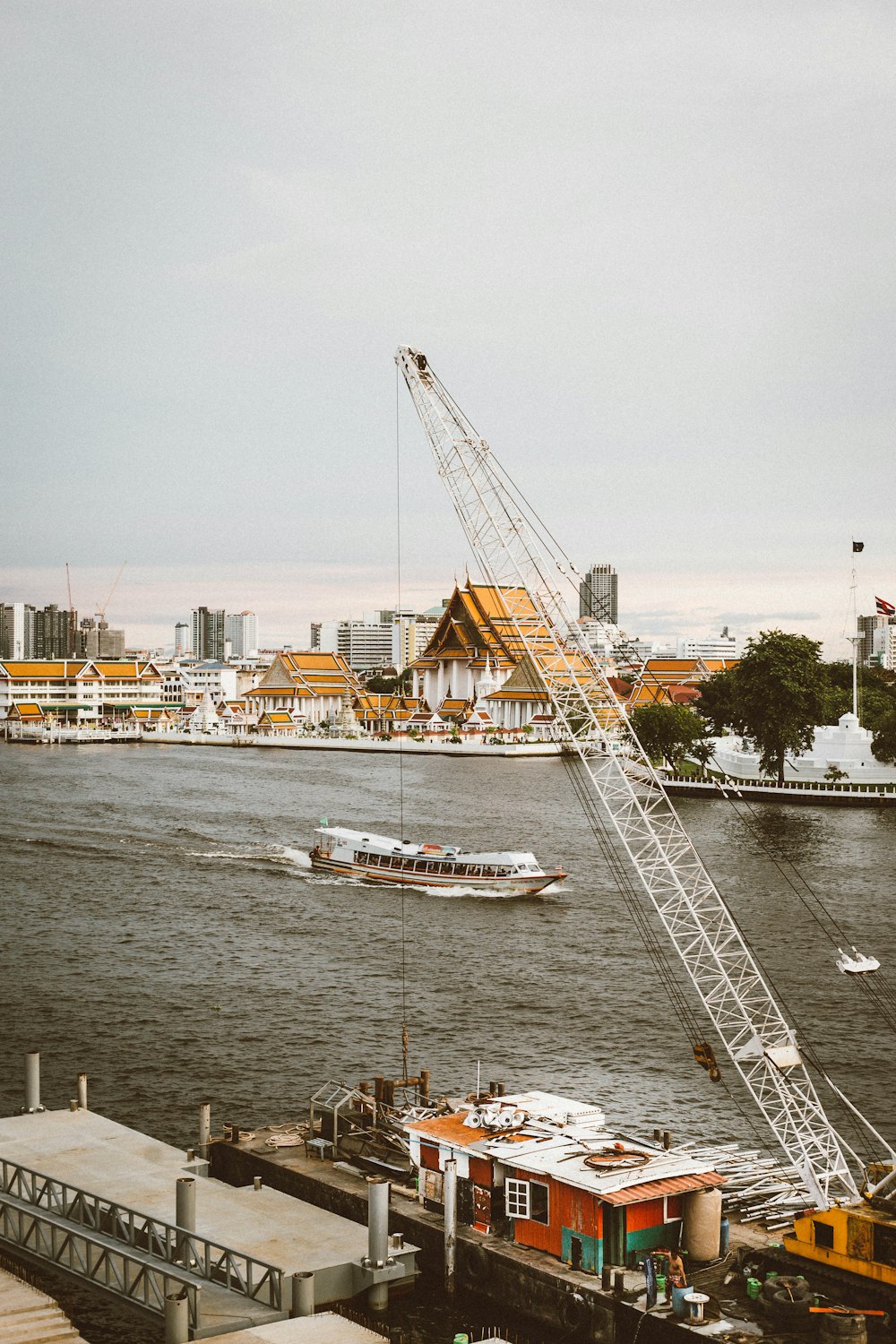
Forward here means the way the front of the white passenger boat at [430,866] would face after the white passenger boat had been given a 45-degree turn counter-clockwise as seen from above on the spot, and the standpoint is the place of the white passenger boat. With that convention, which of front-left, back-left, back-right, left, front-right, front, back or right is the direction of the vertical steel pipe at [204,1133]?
right

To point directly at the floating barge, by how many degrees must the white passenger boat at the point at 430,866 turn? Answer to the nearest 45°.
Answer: approximately 45° to its right

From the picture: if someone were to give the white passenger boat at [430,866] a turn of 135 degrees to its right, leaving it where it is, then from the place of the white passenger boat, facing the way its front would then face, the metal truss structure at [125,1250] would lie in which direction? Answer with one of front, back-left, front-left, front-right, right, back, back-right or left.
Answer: left

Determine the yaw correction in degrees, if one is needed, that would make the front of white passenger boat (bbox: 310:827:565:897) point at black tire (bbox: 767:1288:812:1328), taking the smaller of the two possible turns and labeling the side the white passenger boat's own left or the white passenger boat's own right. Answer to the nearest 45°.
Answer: approximately 45° to the white passenger boat's own right

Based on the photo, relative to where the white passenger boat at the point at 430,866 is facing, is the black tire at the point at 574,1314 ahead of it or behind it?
ahead

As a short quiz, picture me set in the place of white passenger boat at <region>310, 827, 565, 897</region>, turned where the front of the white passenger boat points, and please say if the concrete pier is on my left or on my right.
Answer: on my right

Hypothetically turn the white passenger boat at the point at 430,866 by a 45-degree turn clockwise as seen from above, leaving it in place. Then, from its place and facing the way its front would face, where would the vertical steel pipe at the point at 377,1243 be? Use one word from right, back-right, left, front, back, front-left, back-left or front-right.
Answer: front

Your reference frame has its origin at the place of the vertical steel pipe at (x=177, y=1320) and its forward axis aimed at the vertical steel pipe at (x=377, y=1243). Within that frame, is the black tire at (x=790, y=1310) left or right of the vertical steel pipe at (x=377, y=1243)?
right

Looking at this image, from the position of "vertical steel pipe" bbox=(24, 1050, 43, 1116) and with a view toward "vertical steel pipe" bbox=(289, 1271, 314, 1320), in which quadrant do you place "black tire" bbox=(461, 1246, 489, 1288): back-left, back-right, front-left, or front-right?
front-left

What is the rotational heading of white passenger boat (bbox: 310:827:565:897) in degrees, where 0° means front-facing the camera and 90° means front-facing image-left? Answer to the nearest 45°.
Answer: approximately 315°

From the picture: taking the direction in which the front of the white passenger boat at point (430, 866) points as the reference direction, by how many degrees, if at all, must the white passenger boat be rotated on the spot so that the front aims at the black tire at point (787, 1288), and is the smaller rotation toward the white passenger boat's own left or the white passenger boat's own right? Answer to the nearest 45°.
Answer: approximately 45° to the white passenger boat's own right

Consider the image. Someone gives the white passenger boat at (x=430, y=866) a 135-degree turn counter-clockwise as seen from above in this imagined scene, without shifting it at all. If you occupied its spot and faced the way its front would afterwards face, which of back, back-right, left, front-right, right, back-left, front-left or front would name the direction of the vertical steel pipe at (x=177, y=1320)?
back

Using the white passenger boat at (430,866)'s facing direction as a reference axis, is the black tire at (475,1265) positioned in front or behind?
in front
